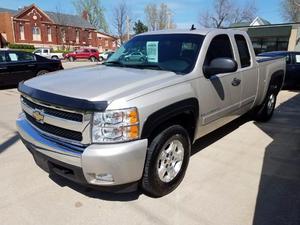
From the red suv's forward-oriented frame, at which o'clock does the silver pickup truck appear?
The silver pickup truck is roughly at 9 o'clock from the red suv.

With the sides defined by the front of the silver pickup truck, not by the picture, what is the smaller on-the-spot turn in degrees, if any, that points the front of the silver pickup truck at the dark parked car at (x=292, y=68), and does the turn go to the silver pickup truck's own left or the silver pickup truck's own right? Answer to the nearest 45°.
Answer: approximately 180°

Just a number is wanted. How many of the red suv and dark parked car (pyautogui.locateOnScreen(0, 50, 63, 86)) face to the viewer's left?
2

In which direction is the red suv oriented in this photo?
to the viewer's left

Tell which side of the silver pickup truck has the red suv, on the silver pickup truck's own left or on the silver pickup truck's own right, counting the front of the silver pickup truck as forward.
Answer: on the silver pickup truck's own right

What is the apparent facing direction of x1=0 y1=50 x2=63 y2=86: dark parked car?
to the viewer's left

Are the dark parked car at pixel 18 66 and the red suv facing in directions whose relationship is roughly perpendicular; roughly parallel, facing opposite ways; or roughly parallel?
roughly parallel

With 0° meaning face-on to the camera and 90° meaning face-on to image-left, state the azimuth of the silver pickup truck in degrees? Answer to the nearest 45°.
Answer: approximately 45°

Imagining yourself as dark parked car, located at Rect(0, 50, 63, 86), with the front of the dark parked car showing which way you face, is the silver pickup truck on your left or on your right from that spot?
on your left
